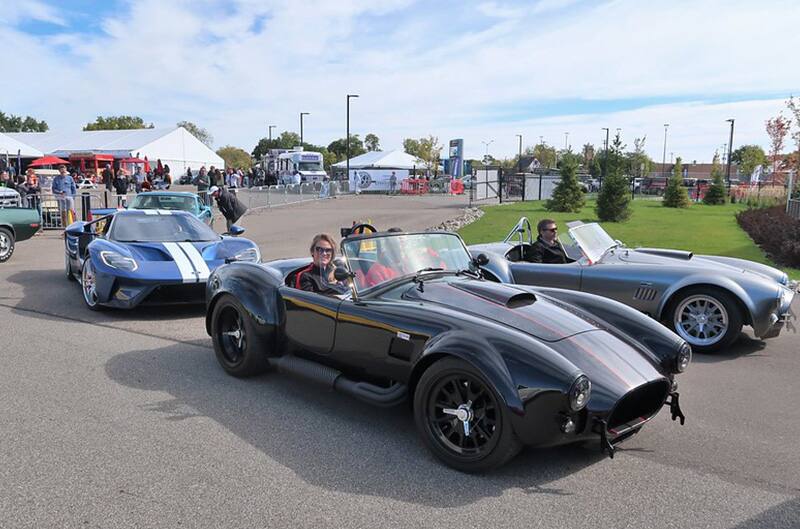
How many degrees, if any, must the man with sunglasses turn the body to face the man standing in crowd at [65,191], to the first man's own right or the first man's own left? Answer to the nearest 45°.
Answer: approximately 180°

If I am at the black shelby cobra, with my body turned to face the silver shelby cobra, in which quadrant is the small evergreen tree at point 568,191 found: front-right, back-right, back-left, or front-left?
front-left

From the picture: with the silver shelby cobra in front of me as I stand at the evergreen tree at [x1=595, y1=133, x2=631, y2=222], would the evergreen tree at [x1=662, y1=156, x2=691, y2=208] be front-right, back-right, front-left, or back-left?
back-left

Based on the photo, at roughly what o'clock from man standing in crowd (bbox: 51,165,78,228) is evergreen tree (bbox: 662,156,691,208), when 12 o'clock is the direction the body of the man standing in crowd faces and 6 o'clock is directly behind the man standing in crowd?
The evergreen tree is roughly at 9 o'clock from the man standing in crowd.

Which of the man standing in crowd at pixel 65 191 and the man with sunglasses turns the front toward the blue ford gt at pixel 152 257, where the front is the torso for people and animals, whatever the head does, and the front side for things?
the man standing in crowd

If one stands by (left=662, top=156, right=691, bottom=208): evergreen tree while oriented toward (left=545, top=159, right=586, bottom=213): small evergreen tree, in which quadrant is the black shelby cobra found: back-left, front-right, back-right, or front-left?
front-left

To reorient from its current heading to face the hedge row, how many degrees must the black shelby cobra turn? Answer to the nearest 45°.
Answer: approximately 90° to its left

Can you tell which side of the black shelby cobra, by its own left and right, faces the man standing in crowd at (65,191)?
back

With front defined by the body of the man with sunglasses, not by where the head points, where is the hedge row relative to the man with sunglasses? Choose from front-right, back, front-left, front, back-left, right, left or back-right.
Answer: left

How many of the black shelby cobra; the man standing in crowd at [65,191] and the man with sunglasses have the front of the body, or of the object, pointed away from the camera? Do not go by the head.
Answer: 0

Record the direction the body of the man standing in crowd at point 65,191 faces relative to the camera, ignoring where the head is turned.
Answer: toward the camera

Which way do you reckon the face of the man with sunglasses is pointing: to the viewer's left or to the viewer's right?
to the viewer's right

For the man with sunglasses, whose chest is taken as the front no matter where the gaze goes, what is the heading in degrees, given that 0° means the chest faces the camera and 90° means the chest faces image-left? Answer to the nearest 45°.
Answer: approximately 315°
